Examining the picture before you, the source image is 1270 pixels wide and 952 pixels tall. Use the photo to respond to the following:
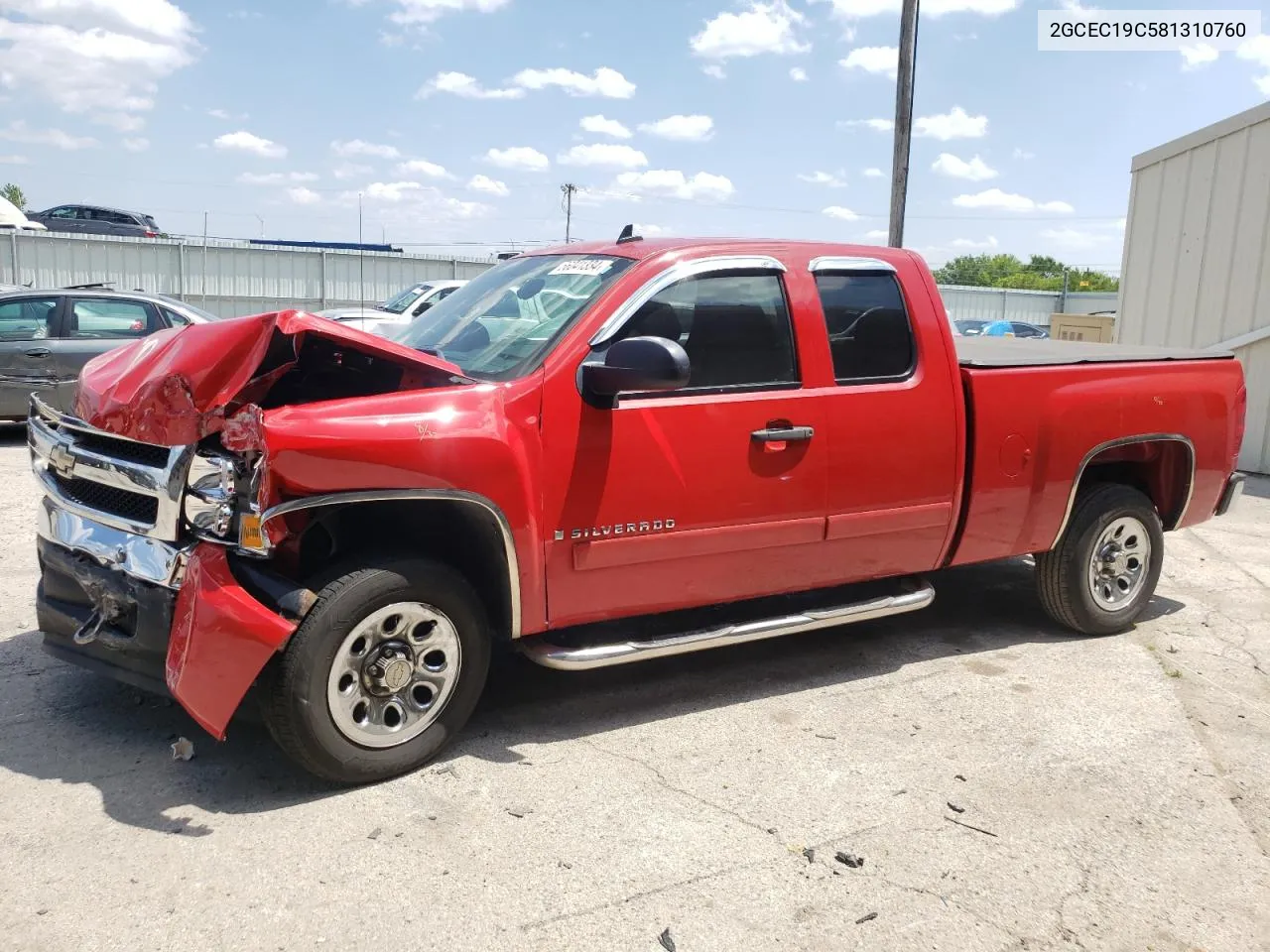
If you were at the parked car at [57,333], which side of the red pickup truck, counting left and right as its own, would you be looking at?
right

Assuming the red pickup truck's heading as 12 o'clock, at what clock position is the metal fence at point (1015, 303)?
The metal fence is roughly at 5 o'clock from the red pickup truck.

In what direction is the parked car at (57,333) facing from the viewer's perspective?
to the viewer's left

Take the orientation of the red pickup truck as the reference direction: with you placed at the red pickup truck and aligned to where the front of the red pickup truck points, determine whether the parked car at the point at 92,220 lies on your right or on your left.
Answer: on your right

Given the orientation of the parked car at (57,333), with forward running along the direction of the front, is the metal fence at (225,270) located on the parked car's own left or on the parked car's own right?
on the parked car's own right

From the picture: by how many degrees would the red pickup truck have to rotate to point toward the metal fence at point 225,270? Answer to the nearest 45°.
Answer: approximately 90° to its right

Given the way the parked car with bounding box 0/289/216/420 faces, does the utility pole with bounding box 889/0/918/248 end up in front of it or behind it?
behind

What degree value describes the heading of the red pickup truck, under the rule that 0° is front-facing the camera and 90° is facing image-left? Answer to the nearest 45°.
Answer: approximately 45°

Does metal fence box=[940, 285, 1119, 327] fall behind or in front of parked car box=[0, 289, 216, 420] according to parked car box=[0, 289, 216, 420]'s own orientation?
behind
